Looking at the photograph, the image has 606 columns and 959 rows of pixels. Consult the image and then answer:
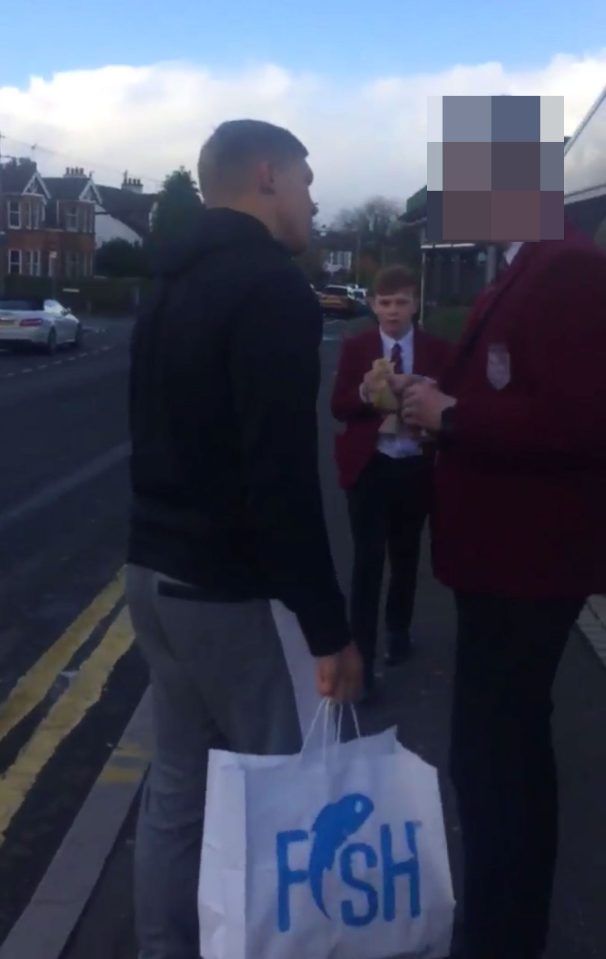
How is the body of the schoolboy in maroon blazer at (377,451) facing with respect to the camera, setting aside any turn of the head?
toward the camera

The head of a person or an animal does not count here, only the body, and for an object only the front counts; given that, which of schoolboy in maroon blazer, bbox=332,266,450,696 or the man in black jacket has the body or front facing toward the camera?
the schoolboy in maroon blazer

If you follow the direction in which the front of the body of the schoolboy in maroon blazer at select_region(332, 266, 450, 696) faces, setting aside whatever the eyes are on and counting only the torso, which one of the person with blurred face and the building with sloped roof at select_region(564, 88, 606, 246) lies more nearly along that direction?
the person with blurred face

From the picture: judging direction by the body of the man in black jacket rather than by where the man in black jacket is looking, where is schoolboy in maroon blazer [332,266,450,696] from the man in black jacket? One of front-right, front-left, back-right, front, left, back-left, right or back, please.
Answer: front-left

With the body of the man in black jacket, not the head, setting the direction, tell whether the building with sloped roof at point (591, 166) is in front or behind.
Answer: in front

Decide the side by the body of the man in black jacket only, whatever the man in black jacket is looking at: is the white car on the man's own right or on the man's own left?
on the man's own left

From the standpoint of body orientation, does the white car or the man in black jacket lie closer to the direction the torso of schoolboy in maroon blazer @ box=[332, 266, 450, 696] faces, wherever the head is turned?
the man in black jacket

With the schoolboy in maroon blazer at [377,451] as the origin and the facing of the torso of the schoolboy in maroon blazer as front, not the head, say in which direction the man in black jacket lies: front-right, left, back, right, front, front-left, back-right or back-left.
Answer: front

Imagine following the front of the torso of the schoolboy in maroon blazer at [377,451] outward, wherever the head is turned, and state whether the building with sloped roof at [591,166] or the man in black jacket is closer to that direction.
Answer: the man in black jacket

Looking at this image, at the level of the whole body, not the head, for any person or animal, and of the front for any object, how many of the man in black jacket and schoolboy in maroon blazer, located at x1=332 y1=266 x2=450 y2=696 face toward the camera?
1

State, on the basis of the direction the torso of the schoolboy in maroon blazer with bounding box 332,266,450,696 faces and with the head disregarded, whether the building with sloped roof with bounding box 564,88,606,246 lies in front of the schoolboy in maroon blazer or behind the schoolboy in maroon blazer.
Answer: behind

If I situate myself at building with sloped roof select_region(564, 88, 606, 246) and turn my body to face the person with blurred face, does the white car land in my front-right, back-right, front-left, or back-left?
back-right

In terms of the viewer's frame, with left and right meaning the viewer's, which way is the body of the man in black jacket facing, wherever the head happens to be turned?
facing away from the viewer and to the right of the viewer

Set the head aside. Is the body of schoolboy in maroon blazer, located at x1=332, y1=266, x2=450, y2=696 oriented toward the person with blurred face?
yes
